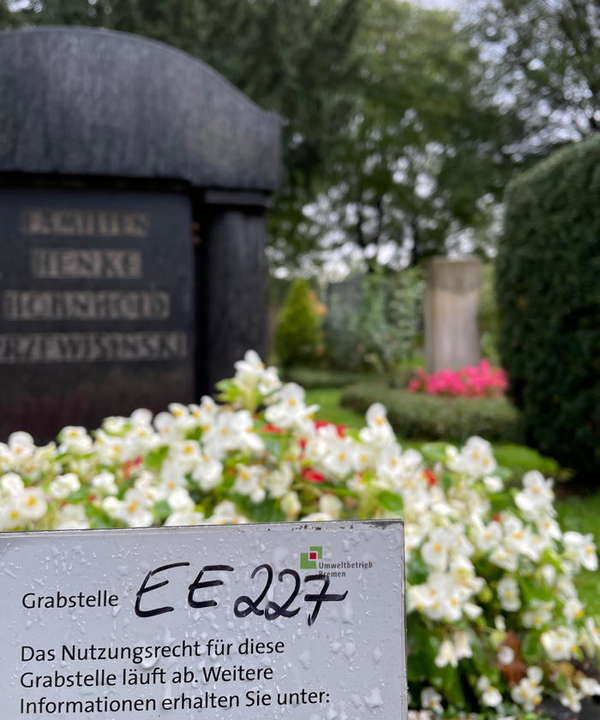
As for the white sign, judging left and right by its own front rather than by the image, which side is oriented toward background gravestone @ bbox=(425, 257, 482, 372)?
back

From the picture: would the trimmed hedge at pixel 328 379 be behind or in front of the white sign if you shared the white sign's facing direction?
behind

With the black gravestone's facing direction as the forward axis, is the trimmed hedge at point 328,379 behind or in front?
behind

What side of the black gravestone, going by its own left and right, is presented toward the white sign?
front

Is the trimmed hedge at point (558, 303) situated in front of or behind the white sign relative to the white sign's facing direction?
behind

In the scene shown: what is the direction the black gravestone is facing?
toward the camera

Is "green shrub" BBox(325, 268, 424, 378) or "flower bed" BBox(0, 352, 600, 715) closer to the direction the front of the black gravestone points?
the flower bed

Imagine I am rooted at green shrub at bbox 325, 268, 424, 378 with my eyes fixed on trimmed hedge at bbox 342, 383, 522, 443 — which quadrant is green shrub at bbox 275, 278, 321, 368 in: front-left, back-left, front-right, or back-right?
back-right

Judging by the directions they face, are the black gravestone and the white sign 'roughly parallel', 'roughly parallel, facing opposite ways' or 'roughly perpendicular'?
roughly parallel

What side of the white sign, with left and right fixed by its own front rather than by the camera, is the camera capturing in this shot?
front

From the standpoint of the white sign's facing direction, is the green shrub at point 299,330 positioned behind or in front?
behind

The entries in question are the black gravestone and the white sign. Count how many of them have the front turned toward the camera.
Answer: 2

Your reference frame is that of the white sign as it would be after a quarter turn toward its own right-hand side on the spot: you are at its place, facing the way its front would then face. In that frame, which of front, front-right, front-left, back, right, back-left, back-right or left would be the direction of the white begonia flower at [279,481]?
right
